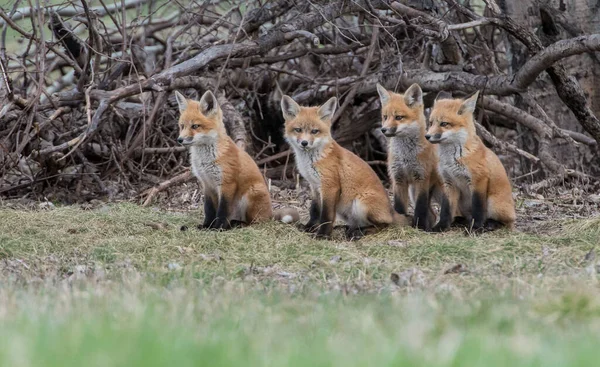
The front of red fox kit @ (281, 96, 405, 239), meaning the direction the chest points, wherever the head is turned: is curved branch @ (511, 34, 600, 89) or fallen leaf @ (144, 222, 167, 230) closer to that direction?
the fallen leaf

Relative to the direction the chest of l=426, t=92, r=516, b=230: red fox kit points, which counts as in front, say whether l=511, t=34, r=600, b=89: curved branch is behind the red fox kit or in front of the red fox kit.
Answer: behind

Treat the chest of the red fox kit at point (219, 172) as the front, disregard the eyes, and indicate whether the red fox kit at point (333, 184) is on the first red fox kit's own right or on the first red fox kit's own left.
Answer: on the first red fox kit's own left

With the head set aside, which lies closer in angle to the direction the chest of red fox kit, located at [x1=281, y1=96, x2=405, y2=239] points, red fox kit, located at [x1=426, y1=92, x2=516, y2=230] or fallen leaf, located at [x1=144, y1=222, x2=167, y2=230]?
the fallen leaf

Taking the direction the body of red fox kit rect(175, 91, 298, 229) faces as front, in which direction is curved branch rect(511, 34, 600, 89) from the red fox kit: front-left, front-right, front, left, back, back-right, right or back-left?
back-left

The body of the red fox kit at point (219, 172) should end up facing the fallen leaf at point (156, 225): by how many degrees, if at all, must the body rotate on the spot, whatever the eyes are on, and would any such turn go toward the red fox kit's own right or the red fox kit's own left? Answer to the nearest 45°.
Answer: approximately 45° to the red fox kit's own right

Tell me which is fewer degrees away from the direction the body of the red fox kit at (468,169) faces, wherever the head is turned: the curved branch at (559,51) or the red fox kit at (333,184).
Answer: the red fox kit

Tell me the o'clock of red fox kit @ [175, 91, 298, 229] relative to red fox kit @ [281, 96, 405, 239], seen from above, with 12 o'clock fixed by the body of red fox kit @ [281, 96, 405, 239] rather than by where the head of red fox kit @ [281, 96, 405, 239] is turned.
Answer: red fox kit @ [175, 91, 298, 229] is roughly at 2 o'clock from red fox kit @ [281, 96, 405, 239].

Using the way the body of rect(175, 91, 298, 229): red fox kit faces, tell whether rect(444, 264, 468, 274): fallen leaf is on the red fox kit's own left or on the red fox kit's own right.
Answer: on the red fox kit's own left

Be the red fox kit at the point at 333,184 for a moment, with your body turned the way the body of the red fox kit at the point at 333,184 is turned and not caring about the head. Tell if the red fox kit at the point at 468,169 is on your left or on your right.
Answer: on your left

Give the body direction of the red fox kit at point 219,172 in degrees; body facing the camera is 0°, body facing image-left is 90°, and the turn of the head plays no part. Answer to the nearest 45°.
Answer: approximately 45°

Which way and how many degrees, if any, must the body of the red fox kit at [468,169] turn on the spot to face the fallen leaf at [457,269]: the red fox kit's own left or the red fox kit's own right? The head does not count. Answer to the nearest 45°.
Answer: approximately 45° to the red fox kit's own left

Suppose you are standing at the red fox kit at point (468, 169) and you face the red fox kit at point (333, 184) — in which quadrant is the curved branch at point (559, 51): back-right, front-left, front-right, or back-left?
back-right
